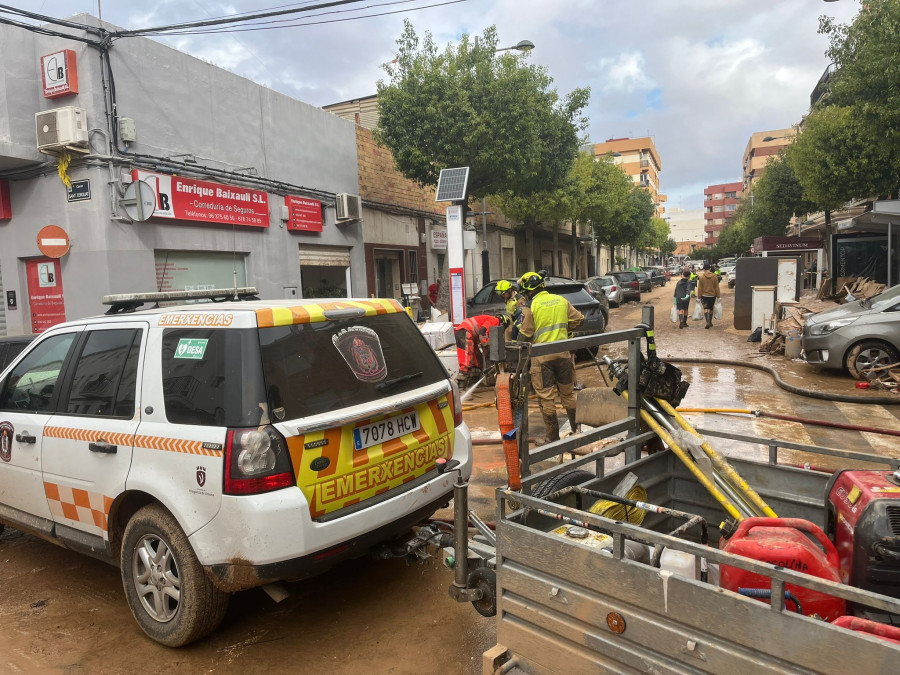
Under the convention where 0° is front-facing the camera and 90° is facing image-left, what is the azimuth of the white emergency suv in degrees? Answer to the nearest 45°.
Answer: approximately 135°

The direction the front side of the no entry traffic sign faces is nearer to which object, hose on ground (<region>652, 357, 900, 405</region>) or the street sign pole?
the hose on ground

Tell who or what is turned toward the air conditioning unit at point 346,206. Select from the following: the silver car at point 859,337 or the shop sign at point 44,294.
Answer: the silver car

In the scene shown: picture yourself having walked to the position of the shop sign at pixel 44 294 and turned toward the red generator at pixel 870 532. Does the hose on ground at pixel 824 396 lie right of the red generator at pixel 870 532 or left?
left

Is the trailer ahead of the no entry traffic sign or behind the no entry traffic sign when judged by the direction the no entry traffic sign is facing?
ahead

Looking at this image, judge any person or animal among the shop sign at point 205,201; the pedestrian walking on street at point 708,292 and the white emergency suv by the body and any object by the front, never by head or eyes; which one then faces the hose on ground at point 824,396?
the shop sign

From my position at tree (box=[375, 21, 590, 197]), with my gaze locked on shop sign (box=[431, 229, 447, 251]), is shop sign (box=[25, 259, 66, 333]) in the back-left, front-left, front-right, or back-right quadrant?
back-left

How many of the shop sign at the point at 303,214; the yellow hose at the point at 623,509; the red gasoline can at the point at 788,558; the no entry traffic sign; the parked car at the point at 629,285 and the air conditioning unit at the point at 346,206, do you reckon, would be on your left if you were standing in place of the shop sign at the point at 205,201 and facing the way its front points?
3

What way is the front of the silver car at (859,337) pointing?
to the viewer's left

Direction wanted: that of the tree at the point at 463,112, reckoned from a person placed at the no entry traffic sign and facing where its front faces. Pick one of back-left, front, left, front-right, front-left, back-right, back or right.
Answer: left

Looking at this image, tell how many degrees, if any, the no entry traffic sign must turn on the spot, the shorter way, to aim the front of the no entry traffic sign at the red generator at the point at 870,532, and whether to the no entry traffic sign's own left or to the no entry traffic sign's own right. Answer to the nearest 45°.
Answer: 0° — it already faces it

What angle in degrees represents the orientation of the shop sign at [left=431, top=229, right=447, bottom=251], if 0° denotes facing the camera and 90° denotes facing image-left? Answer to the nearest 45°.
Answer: approximately 0°
